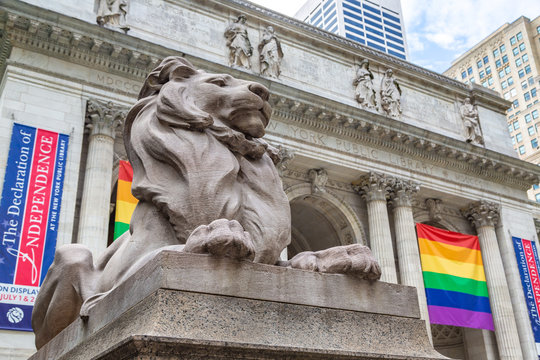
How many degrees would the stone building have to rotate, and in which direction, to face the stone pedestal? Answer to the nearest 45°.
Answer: approximately 45° to its right

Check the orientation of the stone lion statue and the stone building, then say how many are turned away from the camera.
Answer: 0

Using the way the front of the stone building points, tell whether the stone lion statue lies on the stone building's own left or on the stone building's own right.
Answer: on the stone building's own right

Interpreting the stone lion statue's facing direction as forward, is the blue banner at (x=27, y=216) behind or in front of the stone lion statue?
behind

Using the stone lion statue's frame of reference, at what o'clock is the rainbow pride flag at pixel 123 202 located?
The rainbow pride flag is roughly at 7 o'clock from the stone lion statue.

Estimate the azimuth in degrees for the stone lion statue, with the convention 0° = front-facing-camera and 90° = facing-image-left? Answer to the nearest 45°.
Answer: approximately 315°

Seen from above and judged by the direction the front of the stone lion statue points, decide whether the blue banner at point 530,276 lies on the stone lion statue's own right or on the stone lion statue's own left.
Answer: on the stone lion statue's own left
